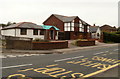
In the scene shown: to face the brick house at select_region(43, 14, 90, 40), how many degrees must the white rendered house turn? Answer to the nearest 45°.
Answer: approximately 90° to its left

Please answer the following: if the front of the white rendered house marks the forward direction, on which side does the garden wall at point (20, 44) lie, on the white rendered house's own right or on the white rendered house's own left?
on the white rendered house's own right

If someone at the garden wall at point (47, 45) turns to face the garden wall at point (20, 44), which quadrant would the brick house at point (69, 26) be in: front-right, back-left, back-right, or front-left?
back-right

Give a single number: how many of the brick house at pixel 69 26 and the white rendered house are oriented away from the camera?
0

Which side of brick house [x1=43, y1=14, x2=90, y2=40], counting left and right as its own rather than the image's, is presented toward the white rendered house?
right

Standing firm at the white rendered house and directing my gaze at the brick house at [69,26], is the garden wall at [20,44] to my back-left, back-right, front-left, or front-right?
back-right
